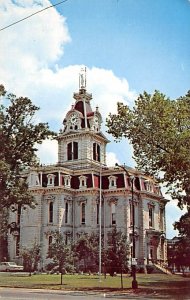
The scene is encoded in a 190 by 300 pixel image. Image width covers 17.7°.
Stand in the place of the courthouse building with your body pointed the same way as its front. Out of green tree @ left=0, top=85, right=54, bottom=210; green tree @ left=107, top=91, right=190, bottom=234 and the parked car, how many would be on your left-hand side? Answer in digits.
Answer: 1

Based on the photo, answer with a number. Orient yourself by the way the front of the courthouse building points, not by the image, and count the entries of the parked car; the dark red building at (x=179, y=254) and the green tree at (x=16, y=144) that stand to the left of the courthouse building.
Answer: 1

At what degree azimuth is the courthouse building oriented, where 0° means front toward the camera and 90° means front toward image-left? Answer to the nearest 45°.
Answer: approximately 315°

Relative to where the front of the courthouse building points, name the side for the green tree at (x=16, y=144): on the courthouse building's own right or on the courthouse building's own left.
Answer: on the courthouse building's own right
